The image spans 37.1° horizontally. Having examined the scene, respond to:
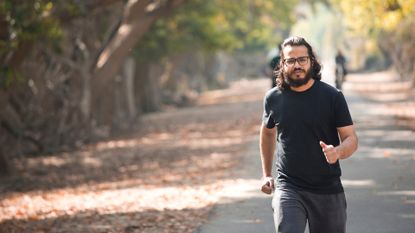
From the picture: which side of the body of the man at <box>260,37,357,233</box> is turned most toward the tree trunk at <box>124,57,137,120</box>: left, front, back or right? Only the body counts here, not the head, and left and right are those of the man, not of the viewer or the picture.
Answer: back

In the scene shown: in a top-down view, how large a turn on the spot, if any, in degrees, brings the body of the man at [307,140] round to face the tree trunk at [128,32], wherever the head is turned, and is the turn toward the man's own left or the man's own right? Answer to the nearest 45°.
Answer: approximately 180°

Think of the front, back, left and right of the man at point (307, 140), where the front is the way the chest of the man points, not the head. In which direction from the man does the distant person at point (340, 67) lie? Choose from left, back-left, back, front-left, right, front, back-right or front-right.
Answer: back

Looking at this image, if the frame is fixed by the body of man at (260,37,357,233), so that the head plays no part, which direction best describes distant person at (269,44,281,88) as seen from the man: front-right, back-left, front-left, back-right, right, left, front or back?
back

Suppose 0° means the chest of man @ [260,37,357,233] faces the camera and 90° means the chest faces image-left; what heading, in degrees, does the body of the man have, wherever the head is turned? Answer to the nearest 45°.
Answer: approximately 0°
